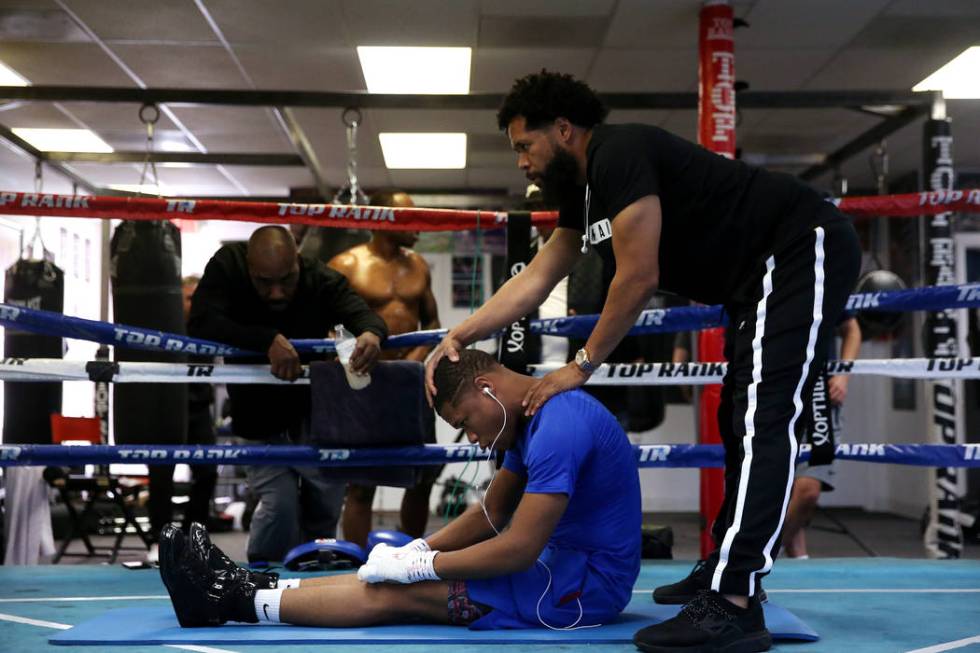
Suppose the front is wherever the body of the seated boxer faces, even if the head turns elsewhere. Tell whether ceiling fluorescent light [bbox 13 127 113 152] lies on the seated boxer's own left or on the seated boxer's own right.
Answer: on the seated boxer's own right

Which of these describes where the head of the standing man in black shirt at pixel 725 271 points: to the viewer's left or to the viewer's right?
to the viewer's left

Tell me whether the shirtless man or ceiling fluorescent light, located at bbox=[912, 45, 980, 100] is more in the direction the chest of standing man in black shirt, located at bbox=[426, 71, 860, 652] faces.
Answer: the shirtless man

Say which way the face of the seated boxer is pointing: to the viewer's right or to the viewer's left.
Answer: to the viewer's left

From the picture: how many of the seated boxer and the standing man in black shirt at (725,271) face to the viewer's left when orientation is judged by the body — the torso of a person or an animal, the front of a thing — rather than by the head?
2

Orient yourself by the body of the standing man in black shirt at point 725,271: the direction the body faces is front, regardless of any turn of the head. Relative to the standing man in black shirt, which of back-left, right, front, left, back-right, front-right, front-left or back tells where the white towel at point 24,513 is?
front-right

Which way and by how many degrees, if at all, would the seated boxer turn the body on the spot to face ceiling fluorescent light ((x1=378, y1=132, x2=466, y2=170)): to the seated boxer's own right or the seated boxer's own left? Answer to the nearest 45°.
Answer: approximately 90° to the seated boxer's own right

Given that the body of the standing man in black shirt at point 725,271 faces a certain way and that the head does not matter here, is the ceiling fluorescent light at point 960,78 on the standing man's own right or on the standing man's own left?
on the standing man's own right

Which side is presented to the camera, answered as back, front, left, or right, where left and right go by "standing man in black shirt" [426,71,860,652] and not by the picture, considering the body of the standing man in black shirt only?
left

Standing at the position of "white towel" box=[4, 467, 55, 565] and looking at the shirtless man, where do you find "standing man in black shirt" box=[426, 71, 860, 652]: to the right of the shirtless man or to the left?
right

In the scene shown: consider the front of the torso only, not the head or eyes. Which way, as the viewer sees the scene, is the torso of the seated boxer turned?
to the viewer's left

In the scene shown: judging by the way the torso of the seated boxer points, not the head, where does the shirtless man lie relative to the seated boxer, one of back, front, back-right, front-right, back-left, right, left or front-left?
right
